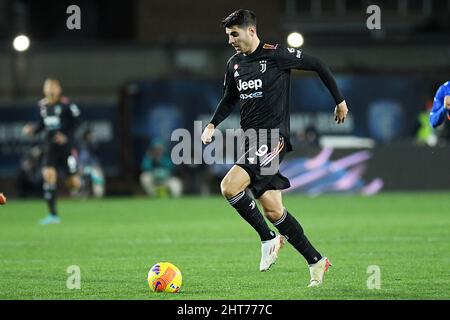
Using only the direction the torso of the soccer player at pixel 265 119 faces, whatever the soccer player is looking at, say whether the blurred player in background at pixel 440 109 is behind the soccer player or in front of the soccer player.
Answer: behind
